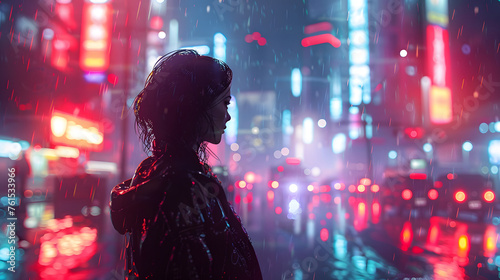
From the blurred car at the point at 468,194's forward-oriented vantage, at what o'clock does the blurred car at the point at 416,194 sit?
the blurred car at the point at 416,194 is roughly at 9 o'clock from the blurred car at the point at 468,194.

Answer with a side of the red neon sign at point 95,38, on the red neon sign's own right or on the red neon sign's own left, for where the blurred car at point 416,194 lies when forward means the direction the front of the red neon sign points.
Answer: on the red neon sign's own left

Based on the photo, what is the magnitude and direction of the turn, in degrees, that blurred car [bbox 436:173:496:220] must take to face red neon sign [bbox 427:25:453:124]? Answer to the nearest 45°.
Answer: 0° — it already faces it

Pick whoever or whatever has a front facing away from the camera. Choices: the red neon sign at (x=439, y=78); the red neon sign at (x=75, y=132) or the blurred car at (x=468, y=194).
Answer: the blurred car

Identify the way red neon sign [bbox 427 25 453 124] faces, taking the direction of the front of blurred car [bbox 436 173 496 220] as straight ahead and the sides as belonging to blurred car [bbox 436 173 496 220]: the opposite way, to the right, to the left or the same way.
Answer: the opposite way

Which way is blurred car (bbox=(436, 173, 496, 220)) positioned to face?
away from the camera

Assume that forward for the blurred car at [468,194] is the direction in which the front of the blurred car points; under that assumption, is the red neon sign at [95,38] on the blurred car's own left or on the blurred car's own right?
on the blurred car's own left

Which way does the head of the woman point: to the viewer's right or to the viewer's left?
to the viewer's right

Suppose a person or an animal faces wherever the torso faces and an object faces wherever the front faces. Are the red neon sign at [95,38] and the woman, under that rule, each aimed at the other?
no

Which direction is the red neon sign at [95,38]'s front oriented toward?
toward the camera

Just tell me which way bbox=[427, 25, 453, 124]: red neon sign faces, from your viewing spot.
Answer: facing the viewer

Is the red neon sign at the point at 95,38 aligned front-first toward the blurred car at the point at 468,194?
no

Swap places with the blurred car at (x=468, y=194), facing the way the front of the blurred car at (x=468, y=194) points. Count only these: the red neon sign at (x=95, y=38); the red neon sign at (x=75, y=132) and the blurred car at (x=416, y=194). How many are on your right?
0
